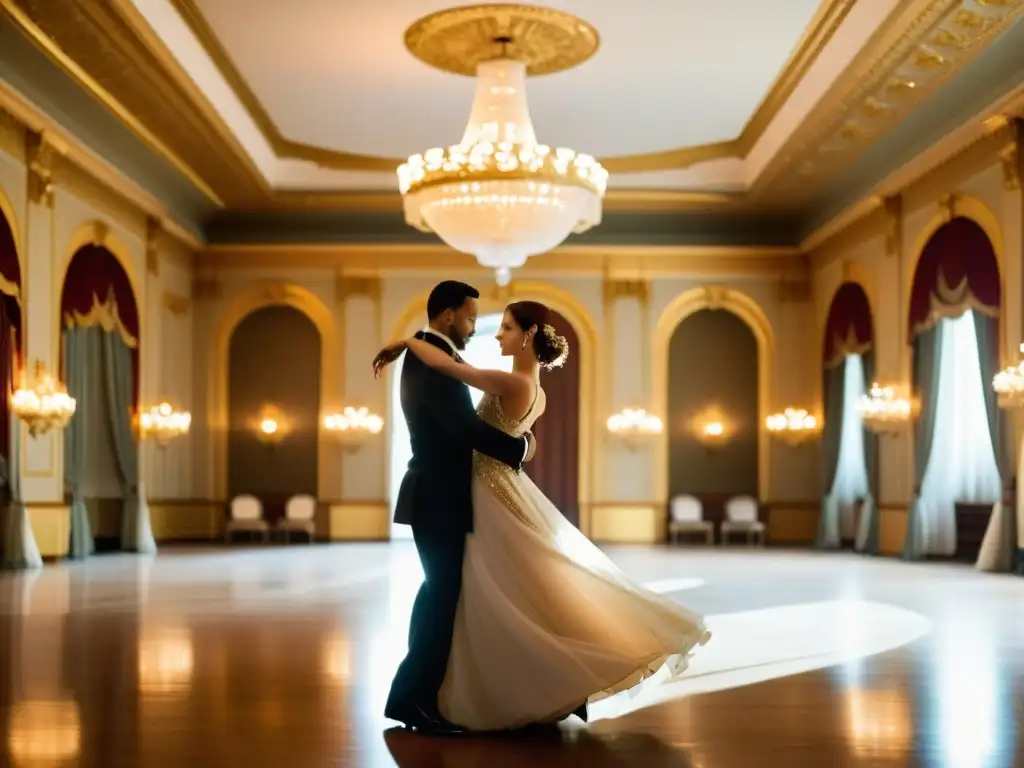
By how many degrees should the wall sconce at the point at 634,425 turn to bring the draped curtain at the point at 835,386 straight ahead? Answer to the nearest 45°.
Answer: approximately 90° to its left

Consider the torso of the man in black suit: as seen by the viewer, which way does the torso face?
to the viewer's right

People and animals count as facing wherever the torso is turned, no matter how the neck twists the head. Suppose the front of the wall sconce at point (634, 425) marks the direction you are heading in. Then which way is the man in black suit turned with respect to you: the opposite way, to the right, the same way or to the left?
to the left

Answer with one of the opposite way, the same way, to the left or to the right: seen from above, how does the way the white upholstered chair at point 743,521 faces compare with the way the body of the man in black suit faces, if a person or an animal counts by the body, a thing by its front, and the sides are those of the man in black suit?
to the right

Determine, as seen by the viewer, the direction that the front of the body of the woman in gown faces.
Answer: to the viewer's left

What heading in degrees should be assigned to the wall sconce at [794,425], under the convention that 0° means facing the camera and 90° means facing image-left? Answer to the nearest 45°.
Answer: approximately 0°

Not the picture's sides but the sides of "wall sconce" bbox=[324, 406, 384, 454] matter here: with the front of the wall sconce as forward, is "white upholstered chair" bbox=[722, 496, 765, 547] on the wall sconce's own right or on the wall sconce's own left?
on the wall sconce's own left

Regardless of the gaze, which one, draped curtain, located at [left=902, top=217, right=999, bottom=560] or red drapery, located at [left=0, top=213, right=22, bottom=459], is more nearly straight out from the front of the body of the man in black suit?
the draped curtain

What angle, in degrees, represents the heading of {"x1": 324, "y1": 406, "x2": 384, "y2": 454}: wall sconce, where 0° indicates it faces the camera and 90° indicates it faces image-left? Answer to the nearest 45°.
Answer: approximately 0°

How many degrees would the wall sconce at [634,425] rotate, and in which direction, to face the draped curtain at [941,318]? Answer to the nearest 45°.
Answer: approximately 45° to its left
